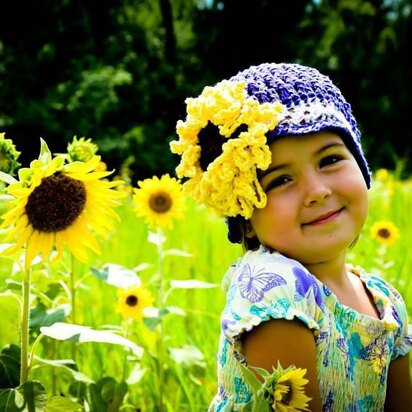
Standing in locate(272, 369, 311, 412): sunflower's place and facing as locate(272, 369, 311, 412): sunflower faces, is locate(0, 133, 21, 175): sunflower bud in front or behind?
behind

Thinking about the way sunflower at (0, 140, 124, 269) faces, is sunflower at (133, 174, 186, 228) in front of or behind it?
behind

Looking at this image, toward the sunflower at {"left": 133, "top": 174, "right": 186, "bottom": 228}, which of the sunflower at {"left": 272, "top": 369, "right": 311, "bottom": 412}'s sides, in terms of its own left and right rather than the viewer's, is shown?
back

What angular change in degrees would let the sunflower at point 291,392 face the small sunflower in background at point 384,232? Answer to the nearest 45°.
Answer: approximately 135° to its left

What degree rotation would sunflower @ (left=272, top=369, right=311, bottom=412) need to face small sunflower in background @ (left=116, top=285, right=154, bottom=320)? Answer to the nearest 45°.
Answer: approximately 180°

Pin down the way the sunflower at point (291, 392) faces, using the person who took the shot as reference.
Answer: facing the viewer and to the right of the viewer

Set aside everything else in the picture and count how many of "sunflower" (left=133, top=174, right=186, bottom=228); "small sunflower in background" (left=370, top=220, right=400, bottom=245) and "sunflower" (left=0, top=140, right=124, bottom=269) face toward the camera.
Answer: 3

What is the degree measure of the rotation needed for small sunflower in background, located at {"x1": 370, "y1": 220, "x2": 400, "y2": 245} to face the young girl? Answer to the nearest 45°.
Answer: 0° — it already faces them
